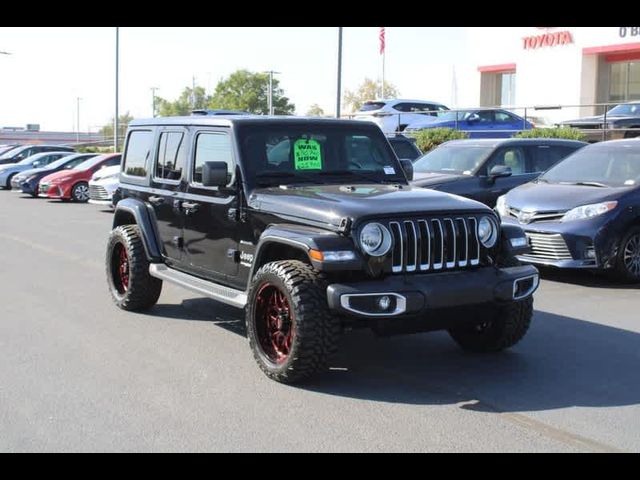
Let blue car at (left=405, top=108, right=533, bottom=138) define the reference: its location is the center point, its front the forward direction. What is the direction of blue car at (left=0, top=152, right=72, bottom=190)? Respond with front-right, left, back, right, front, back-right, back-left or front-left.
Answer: front

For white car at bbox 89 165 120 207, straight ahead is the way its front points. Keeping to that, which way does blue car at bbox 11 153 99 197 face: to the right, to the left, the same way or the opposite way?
the same way

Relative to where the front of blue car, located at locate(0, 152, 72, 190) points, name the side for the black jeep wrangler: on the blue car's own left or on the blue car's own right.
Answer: on the blue car's own left

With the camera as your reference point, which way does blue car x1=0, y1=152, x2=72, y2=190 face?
facing the viewer and to the left of the viewer

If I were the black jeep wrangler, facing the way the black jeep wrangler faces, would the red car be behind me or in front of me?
behind

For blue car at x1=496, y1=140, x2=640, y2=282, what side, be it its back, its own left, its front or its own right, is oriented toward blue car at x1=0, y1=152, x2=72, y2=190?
right

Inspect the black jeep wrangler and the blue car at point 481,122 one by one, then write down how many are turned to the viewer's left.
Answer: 1

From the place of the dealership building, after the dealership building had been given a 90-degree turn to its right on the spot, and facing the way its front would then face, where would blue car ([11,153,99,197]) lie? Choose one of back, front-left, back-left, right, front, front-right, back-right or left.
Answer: left
